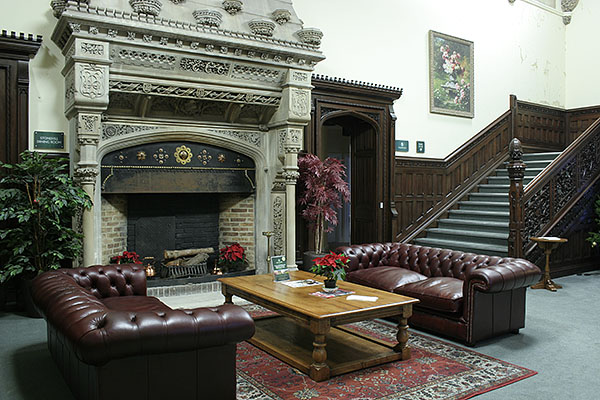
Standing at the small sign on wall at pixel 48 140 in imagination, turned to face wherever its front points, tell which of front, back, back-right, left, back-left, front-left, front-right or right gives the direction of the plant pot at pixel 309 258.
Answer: left

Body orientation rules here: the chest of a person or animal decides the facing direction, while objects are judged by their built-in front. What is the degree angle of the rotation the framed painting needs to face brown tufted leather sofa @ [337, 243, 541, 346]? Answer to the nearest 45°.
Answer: approximately 45° to its right

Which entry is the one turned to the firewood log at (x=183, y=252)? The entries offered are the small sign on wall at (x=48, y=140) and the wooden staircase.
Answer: the wooden staircase

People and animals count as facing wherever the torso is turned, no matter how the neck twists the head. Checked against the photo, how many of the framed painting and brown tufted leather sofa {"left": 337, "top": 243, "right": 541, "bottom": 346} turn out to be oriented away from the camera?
0

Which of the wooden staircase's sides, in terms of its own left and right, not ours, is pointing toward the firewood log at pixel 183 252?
front

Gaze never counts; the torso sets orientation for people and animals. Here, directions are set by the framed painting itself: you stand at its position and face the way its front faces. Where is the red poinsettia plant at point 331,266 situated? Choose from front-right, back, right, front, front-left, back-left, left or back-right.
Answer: front-right

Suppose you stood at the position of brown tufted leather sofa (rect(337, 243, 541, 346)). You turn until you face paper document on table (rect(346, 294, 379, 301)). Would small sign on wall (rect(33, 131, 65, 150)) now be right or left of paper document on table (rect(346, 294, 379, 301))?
right

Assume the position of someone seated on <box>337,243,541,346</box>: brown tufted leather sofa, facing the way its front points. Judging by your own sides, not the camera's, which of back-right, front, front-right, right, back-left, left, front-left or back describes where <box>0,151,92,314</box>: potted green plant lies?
front-right

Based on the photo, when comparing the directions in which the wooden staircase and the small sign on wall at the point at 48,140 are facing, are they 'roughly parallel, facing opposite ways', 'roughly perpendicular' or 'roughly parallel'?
roughly perpendicular

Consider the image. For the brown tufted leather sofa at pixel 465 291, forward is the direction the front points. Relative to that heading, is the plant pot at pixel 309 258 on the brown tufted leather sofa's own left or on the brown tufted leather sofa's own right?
on the brown tufted leather sofa's own right

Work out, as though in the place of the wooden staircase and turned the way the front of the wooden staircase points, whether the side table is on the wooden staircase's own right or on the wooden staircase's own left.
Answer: on the wooden staircase's own left

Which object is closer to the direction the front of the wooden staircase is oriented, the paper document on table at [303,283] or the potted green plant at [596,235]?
the paper document on table

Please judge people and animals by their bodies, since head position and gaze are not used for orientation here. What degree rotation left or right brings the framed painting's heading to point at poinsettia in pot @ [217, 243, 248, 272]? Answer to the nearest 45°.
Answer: approximately 90° to its right

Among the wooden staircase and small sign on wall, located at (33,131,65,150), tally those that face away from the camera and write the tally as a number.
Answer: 0
